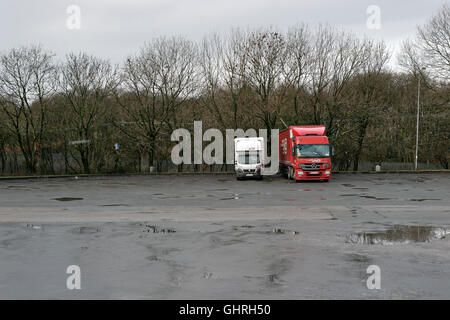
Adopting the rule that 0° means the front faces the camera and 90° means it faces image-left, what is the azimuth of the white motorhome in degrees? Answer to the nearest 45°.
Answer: approximately 0°

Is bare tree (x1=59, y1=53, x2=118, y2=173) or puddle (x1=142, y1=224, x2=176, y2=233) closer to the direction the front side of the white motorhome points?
the puddle

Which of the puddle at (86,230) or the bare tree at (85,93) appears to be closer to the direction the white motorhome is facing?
the puddle

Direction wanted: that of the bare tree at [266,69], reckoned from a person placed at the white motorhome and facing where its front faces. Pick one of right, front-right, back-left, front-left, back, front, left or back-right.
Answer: back

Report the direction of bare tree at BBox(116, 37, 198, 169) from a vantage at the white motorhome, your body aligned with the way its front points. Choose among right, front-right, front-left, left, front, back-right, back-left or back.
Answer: back-right

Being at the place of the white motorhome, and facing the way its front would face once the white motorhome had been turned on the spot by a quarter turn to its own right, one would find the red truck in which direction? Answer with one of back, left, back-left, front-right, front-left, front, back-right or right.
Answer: back-left

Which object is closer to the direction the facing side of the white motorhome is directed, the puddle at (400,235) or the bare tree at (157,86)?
the puddle

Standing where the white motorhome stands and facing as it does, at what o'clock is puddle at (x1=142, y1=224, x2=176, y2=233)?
The puddle is roughly at 12 o'clock from the white motorhome.

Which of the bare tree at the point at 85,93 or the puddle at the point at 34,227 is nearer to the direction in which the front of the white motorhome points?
the puddle

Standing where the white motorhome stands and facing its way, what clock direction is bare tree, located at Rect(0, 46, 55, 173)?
The bare tree is roughly at 4 o'clock from the white motorhome.

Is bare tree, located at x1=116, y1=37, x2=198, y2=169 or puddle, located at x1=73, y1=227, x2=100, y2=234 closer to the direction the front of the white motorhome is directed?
the puddle

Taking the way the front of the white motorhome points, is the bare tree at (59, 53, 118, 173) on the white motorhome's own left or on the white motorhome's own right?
on the white motorhome's own right

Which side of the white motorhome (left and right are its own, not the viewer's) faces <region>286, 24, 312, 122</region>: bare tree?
back

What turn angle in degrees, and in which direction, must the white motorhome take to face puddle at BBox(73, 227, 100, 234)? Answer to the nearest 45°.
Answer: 0° — it already faces it

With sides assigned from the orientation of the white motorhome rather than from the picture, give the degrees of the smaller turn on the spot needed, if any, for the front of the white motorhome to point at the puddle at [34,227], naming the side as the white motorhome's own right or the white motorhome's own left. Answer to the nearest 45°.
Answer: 0° — it already faces it
